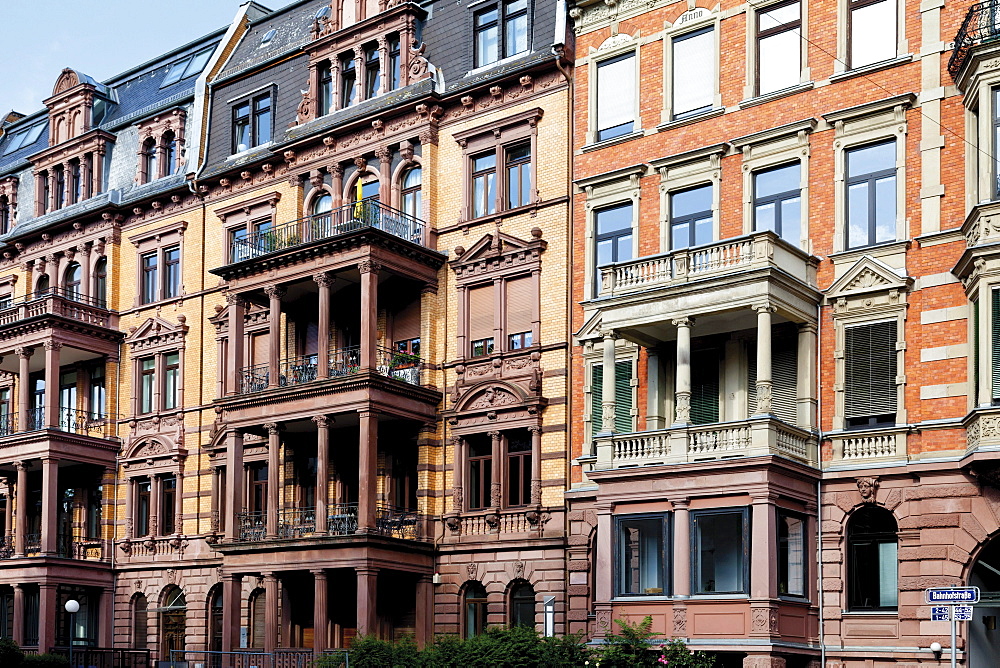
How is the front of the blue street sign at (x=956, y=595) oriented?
toward the camera
